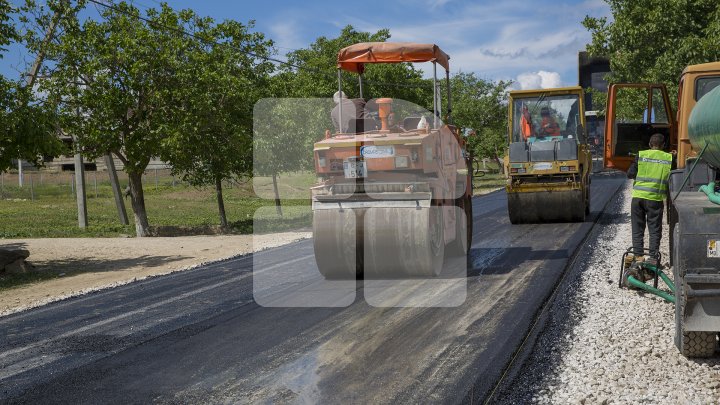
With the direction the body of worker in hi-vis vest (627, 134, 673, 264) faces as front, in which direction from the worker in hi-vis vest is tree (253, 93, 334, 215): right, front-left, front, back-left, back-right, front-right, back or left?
front-left

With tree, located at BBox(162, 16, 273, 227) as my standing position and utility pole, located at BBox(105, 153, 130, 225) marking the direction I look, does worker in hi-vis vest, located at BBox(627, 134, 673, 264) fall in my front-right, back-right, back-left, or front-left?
back-left

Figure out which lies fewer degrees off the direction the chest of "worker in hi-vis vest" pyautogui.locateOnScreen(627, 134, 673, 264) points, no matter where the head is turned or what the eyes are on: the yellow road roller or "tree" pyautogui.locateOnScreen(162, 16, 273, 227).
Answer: the yellow road roller

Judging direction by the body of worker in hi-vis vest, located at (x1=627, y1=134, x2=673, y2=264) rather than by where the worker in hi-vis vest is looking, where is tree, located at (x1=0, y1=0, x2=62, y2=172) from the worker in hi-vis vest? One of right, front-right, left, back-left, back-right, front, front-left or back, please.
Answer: left

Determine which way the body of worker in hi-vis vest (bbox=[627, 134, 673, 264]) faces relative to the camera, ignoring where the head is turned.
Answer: away from the camera

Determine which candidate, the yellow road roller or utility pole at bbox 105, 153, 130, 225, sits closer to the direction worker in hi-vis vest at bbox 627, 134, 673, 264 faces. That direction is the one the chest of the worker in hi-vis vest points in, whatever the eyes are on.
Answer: the yellow road roller

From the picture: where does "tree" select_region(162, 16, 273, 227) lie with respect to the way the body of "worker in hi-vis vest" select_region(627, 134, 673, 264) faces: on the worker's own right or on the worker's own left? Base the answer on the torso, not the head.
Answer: on the worker's own left

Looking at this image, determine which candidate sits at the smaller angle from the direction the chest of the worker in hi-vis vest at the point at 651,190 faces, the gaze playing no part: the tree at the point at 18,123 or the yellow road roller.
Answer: the yellow road roller

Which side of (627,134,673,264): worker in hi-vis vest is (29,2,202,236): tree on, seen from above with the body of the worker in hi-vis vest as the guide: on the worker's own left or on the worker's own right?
on the worker's own left

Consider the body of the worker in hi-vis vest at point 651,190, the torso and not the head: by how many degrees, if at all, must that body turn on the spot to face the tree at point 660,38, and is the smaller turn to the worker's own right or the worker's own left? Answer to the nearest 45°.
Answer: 0° — they already face it
